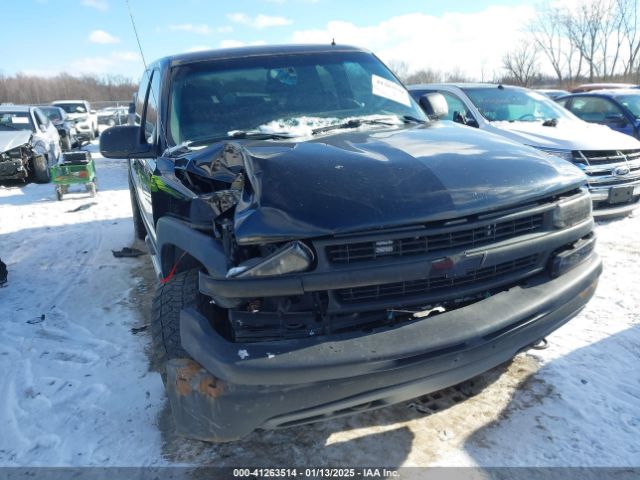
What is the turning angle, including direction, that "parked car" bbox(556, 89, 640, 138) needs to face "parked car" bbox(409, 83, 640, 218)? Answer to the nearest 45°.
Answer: approximately 45° to its right

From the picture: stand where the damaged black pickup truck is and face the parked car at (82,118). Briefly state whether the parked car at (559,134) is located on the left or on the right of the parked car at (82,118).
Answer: right

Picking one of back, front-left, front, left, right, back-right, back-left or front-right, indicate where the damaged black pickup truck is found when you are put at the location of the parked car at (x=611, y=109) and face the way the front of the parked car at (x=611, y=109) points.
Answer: front-right

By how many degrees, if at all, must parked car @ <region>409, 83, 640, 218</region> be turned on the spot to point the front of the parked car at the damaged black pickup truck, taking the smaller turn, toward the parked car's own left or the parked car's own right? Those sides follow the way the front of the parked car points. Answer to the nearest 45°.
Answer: approximately 45° to the parked car's own right

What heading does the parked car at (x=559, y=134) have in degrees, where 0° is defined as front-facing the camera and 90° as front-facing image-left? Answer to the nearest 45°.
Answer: approximately 315°

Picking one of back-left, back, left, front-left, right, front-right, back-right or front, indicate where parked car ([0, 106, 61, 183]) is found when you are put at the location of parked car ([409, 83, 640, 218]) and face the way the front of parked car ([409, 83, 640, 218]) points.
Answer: back-right

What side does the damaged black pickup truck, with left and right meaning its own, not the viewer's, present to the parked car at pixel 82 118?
back

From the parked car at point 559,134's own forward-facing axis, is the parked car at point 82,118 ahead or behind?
behind

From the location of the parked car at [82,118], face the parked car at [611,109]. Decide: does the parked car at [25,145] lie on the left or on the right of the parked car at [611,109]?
right

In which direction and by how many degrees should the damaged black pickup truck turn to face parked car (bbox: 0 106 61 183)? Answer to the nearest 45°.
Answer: approximately 180°
